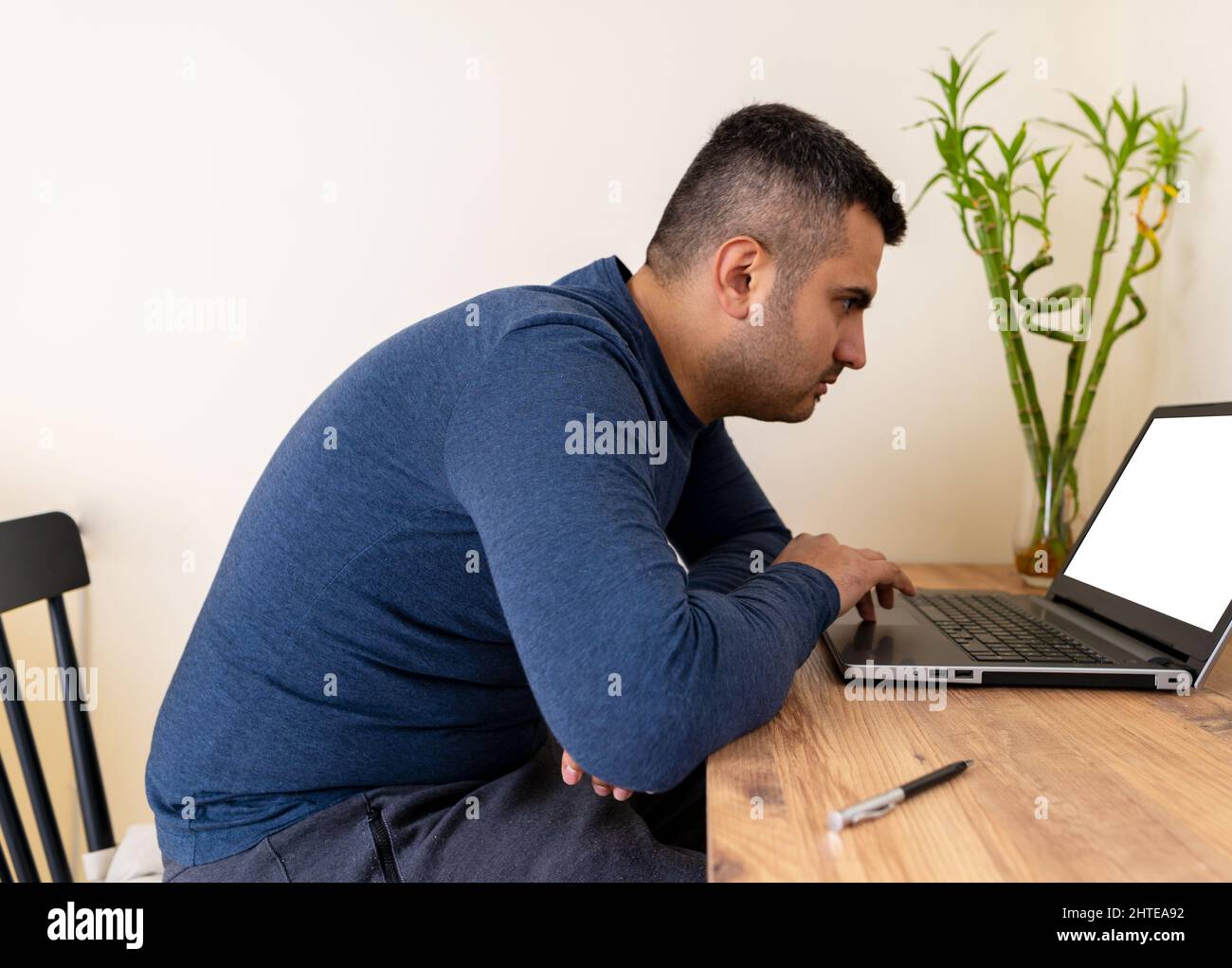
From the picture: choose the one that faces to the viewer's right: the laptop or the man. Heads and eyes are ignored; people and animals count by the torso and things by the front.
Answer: the man

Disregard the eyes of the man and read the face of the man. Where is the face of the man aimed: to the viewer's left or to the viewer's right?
to the viewer's right

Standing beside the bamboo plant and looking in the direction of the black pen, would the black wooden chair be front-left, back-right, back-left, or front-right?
front-right

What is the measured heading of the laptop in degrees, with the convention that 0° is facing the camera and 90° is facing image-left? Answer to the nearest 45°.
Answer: approximately 90°

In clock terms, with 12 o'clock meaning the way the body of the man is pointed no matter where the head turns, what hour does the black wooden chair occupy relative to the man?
The black wooden chair is roughly at 7 o'clock from the man.

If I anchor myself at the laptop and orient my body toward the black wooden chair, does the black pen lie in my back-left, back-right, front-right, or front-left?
front-left

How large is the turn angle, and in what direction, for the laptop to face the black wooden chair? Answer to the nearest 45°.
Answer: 0° — it already faces it

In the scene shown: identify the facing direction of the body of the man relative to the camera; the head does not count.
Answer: to the viewer's right

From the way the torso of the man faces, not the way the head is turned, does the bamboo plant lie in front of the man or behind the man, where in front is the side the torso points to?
in front

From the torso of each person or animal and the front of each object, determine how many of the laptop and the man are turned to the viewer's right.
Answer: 1

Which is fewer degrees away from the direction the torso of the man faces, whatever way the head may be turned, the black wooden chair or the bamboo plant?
the bamboo plant
